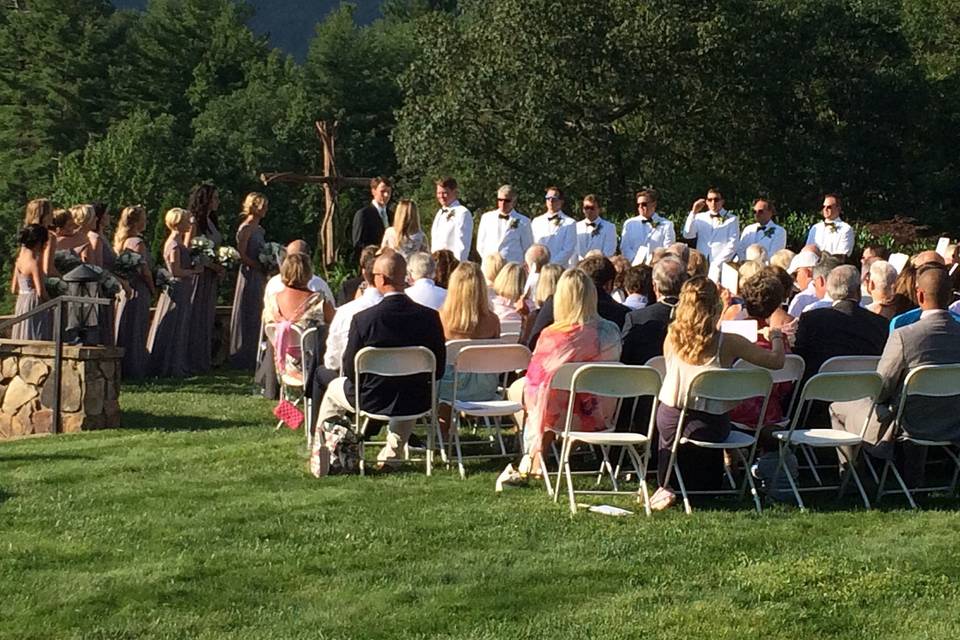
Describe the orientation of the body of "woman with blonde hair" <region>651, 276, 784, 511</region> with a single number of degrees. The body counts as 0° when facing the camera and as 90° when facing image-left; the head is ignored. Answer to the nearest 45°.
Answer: approximately 180°

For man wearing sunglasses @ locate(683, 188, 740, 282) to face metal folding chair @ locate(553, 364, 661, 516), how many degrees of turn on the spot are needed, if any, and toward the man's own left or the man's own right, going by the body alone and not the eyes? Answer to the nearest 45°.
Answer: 0° — they already face it

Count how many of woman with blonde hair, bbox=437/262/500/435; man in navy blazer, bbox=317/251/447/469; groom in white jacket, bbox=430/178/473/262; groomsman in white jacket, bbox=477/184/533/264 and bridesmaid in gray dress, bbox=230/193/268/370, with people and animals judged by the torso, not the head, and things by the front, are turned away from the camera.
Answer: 2

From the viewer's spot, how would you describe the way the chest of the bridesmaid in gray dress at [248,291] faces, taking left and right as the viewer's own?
facing to the right of the viewer

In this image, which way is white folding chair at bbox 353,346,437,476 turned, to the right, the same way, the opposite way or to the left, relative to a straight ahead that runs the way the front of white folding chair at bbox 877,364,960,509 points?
the same way

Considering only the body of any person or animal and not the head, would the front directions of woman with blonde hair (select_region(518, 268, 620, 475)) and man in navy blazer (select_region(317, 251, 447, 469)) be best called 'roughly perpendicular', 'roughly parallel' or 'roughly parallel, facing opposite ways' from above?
roughly parallel

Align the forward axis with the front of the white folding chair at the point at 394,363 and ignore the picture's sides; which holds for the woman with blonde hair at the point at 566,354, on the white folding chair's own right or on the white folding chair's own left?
on the white folding chair's own right

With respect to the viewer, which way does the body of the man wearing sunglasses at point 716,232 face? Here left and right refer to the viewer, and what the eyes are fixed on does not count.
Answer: facing the viewer

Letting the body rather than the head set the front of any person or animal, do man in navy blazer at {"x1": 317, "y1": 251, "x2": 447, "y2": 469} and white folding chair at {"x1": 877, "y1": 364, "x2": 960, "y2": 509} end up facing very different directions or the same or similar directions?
same or similar directions

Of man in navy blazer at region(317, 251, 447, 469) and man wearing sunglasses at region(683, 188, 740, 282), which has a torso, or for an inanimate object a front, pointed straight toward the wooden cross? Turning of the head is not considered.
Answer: the man in navy blazer

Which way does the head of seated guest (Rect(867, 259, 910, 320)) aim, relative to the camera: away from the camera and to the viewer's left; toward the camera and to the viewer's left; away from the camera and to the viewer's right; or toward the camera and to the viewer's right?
away from the camera and to the viewer's left

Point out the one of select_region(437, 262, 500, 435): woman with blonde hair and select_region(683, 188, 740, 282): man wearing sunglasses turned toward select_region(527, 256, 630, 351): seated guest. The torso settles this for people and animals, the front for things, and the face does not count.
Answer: the man wearing sunglasses

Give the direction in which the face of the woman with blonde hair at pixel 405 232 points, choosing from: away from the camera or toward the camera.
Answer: away from the camera

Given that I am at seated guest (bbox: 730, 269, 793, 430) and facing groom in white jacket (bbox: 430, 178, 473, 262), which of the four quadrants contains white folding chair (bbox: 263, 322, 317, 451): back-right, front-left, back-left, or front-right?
front-left

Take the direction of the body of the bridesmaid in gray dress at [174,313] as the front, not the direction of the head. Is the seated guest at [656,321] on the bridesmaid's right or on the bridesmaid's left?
on the bridesmaid's right

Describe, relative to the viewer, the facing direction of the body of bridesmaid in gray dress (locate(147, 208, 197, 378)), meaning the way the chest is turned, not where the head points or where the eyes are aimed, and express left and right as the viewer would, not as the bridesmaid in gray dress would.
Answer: facing to the right of the viewer

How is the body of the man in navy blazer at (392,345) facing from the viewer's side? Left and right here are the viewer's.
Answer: facing away from the viewer

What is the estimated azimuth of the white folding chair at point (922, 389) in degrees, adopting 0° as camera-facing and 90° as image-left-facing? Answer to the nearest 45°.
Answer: approximately 135°

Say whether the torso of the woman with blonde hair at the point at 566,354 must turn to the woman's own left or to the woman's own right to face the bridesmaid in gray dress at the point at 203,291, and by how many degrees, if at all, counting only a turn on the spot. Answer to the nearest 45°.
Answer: approximately 45° to the woman's own left
